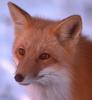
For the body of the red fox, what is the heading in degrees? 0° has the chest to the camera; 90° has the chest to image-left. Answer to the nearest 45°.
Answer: approximately 45°
